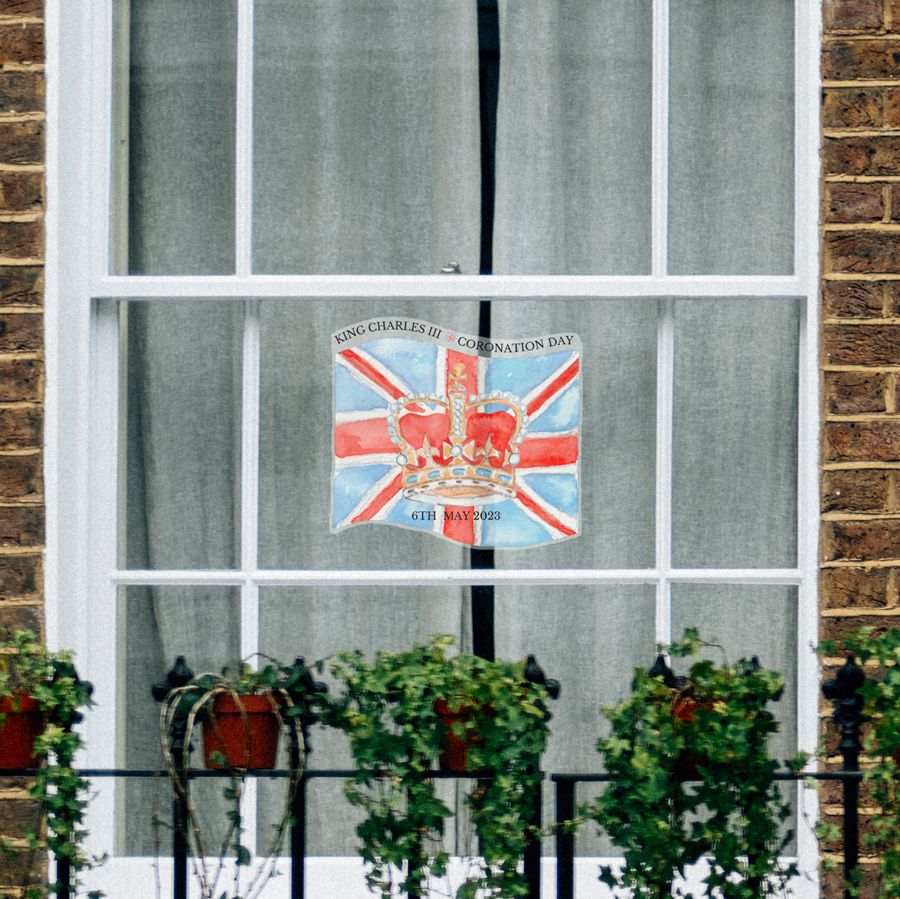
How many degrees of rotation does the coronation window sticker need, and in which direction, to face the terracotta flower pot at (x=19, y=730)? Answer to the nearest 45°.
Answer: approximately 45° to its right

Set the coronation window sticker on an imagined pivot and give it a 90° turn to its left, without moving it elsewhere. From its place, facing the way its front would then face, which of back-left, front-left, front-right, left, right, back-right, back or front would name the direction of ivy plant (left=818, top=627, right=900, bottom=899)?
front-right

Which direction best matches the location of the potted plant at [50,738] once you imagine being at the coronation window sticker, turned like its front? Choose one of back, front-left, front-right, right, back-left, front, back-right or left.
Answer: front-right

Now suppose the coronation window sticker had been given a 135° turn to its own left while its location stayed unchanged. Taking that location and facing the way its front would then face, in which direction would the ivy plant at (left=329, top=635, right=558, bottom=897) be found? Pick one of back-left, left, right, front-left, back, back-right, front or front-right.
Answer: back-right

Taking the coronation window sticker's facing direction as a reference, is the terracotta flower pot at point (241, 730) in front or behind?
in front

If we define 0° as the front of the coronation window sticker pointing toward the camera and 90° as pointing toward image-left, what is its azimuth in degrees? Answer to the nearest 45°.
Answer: approximately 0°

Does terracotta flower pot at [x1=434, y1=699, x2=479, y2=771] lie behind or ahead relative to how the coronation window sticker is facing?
ahead
